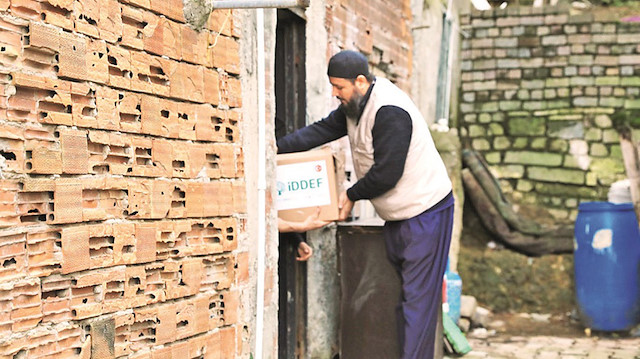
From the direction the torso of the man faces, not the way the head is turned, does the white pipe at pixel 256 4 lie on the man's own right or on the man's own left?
on the man's own left

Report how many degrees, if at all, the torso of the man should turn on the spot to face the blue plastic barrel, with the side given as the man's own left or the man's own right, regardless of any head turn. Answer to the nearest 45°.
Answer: approximately 135° to the man's own right

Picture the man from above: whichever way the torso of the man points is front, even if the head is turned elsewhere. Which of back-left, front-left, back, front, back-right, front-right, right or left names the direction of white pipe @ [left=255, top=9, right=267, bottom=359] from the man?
front-left

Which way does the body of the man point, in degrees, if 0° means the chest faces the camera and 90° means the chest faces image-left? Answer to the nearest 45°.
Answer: approximately 90°

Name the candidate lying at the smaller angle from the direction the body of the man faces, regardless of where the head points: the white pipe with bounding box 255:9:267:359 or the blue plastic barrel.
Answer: the white pipe

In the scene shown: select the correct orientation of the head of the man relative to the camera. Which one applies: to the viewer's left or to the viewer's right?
to the viewer's left
